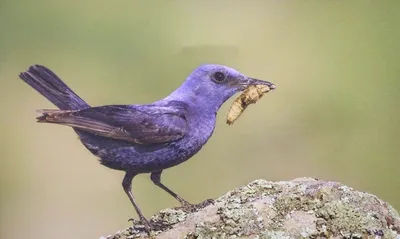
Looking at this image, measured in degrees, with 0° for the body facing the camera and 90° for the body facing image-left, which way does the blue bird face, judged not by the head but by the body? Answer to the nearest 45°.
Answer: approximately 270°
